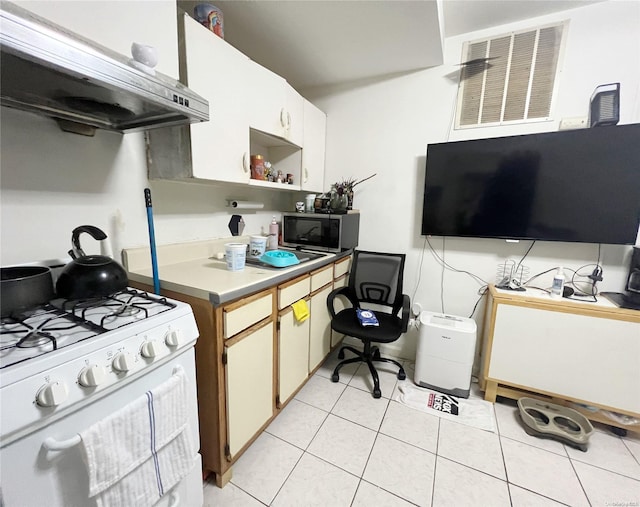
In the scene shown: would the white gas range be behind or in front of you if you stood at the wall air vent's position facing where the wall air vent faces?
in front

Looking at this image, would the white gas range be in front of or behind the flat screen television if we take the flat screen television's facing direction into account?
in front

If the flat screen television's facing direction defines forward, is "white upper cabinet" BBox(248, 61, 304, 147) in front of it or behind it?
in front

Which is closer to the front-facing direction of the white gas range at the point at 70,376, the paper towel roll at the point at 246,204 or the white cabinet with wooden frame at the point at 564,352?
the white cabinet with wooden frame

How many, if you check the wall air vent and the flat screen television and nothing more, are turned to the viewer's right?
0

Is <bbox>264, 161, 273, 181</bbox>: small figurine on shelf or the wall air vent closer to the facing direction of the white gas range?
the wall air vent

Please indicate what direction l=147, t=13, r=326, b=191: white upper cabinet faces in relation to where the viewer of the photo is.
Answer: facing the viewer and to the right of the viewer

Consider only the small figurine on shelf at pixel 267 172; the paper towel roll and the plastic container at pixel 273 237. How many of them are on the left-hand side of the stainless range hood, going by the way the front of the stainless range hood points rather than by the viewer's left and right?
3

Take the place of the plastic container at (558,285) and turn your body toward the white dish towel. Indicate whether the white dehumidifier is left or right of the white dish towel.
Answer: right
